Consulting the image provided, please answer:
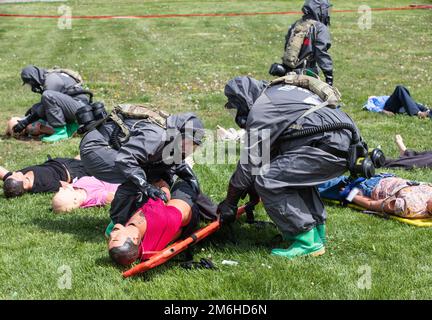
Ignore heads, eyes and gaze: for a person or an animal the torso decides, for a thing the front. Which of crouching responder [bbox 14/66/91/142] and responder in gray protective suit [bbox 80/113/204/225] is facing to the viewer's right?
the responder in gray protective suit

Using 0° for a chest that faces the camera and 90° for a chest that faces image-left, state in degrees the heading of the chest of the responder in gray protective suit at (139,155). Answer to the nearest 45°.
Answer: approximately 270°

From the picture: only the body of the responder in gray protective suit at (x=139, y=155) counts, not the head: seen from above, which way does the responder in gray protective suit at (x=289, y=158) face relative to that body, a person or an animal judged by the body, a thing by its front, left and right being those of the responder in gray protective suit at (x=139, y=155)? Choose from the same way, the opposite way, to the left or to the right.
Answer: the opposite way

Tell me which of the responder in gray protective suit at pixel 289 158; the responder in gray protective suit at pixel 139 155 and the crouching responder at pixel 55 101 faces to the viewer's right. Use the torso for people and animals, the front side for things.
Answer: the responder in gray protective suit at pixel 139 155

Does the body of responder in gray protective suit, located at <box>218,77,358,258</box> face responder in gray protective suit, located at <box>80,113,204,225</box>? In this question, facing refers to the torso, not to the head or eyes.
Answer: yes

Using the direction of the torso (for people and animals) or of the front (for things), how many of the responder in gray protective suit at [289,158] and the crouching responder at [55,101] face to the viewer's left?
2

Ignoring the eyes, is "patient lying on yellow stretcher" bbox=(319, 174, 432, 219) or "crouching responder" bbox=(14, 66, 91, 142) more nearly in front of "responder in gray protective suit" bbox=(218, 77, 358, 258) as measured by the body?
the crouching responder

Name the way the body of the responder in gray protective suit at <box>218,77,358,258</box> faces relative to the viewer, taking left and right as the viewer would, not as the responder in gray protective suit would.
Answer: facing to the left of the viewer

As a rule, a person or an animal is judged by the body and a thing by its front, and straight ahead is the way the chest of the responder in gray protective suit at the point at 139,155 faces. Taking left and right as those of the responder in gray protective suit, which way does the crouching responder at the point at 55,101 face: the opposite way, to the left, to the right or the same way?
the opposite way

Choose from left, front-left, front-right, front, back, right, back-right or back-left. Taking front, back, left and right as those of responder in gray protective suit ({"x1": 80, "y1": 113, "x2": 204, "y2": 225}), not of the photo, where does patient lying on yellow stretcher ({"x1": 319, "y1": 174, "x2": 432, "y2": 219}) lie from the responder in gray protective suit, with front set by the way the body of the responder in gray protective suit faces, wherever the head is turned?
front

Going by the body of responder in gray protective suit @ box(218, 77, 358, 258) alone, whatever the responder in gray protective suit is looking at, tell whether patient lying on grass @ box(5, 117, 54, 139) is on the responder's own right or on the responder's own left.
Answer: on the responder's own right

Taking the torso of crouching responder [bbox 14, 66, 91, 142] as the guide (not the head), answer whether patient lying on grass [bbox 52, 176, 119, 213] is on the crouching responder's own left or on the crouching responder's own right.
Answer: on the crouching responder's own left

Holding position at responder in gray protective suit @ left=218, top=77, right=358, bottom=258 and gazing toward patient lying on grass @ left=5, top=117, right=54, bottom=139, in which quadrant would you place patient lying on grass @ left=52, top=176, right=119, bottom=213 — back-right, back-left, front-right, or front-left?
front-left
